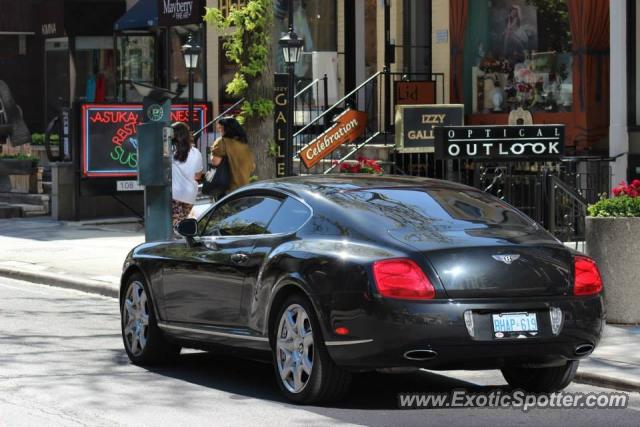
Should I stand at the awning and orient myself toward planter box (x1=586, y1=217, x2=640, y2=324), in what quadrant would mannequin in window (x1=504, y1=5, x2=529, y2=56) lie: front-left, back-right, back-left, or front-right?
front-left

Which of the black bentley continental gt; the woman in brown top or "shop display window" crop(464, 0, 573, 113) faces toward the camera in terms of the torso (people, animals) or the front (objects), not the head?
the shop display window

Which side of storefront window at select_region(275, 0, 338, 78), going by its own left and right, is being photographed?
front

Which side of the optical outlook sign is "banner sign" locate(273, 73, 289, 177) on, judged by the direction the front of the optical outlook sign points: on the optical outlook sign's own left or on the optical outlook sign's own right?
on the optical outlook sign's own right

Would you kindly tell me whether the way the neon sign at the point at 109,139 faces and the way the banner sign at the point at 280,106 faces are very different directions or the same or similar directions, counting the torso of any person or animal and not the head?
same or similar directions

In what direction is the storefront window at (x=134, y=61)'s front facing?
toward the camera

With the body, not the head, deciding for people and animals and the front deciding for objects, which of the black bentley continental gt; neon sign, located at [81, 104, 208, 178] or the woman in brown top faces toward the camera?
the neon sign

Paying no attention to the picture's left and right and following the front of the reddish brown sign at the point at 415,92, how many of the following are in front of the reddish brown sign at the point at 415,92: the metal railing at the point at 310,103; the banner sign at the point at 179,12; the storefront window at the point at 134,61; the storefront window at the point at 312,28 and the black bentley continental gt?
1

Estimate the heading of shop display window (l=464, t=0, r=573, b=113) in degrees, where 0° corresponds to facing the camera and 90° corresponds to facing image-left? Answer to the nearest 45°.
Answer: approximately 0°

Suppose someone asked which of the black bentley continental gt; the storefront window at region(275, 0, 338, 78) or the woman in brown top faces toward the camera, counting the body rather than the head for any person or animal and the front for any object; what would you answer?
the storefront window

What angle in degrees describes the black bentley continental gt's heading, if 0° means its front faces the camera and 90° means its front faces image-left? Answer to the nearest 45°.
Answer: approximately 135°

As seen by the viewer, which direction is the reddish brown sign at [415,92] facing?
toward the camera

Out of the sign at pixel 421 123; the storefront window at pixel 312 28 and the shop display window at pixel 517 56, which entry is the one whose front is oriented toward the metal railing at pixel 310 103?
the storefront window

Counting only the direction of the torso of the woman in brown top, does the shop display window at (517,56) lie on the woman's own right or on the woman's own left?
on the woman's own right

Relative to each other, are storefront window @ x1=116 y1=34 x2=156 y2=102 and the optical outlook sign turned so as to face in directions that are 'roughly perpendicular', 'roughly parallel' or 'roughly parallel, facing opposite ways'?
roughly parallel

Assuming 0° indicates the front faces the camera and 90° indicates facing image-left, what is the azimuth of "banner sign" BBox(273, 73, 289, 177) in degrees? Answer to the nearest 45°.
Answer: approximately 0°

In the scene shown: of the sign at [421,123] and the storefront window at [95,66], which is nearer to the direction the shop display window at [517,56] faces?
the sign
